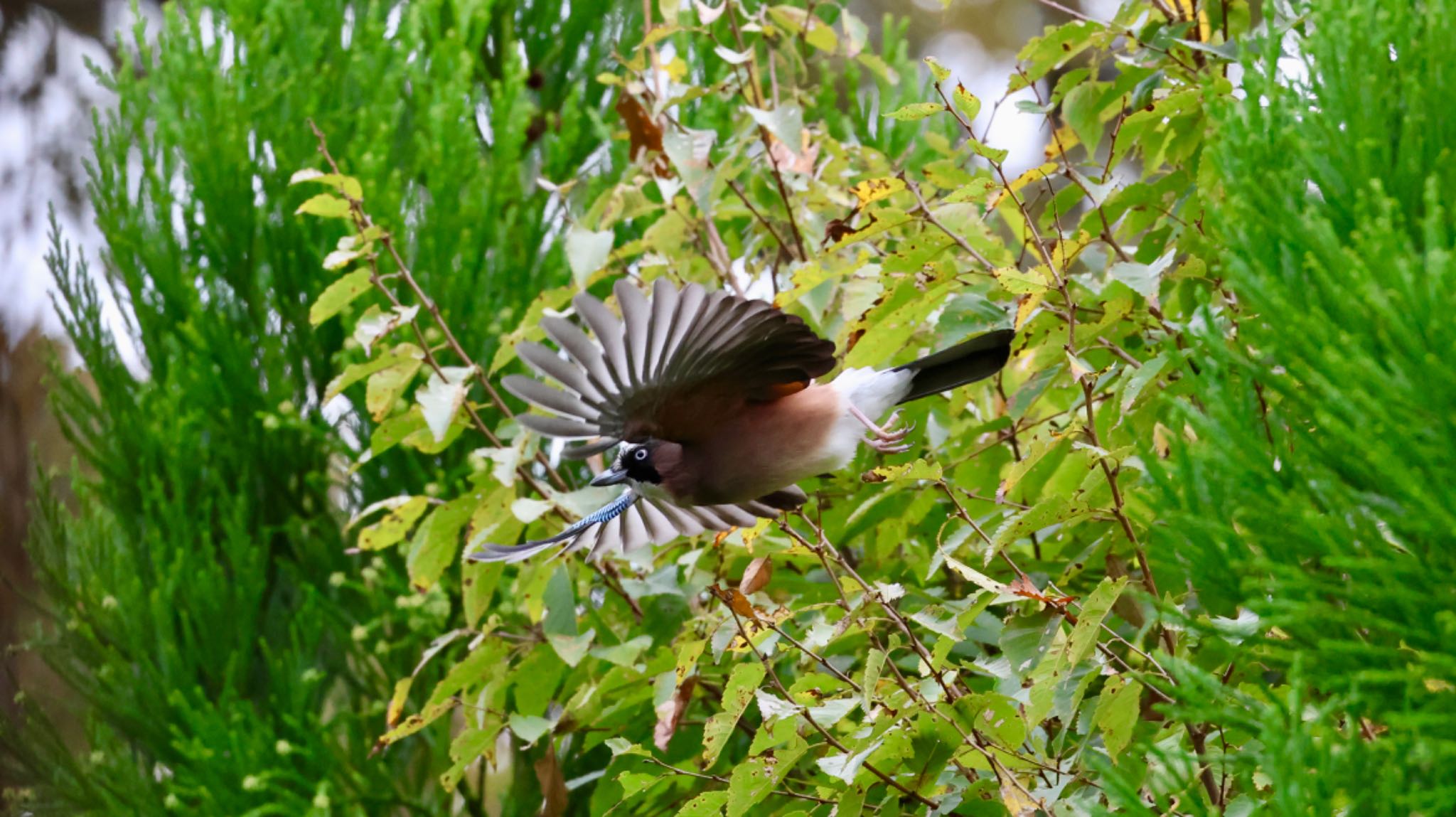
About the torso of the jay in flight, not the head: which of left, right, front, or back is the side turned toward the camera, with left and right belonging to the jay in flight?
left

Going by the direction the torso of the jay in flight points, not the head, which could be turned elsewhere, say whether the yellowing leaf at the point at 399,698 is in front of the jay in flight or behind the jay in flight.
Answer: in front

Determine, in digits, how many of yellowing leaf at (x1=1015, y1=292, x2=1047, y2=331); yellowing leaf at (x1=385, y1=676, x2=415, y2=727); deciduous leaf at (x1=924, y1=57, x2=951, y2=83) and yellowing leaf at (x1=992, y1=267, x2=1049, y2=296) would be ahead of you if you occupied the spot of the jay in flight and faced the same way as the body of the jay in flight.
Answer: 1

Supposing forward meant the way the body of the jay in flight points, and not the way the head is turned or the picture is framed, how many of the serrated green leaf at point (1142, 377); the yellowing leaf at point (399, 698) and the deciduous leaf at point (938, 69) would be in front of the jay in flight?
1

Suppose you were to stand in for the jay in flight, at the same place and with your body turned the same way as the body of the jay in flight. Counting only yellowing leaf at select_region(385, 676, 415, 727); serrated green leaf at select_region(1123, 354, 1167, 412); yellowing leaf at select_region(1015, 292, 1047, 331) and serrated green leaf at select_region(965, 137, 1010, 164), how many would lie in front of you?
1

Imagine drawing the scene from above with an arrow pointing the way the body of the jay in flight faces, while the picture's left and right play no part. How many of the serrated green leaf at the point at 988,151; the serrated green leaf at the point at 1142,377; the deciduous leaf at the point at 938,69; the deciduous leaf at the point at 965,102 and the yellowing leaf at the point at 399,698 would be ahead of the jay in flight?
1
